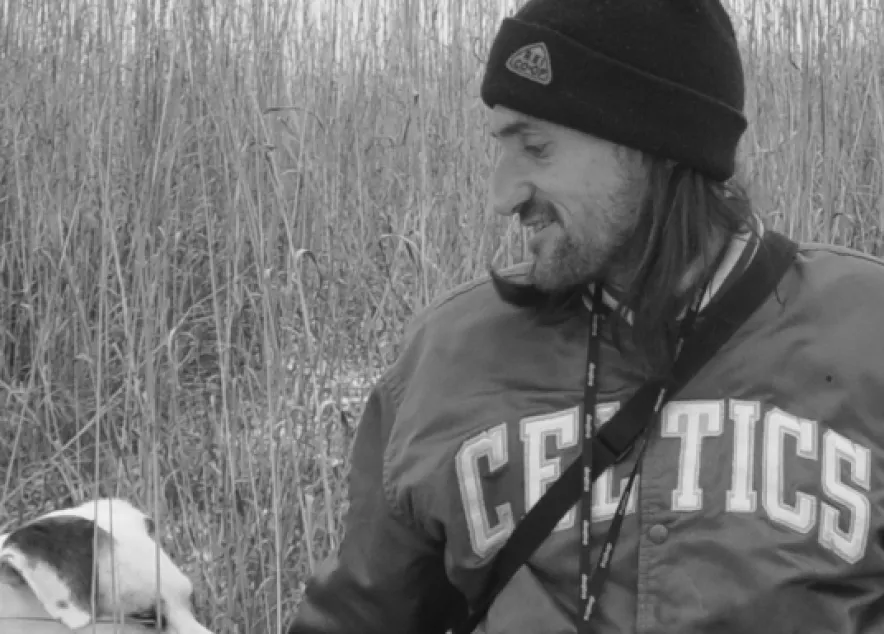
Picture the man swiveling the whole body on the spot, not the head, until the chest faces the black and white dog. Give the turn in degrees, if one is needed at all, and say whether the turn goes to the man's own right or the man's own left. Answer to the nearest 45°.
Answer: approximately 90° to the man's own right

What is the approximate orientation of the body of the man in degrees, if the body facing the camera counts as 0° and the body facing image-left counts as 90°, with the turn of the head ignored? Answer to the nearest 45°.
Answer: approximately 0°
